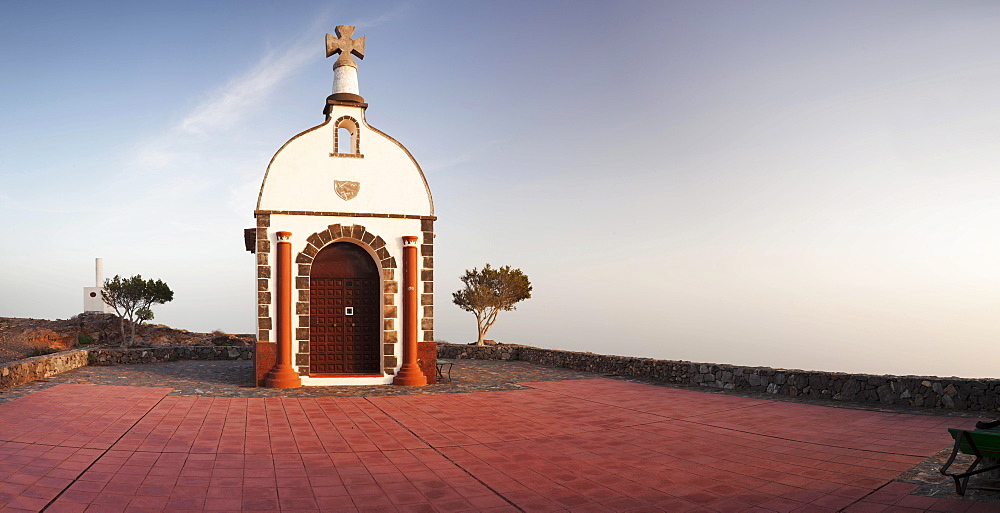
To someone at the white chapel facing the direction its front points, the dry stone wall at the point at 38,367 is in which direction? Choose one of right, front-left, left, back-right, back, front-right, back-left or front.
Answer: right

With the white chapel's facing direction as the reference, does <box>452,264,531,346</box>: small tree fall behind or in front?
behind

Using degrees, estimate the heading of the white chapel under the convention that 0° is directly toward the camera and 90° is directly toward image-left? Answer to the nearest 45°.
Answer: approximately 0°

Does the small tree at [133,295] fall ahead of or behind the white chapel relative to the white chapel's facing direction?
behind

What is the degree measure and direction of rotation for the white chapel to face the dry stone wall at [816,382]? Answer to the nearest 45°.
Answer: approximately 45° to its left

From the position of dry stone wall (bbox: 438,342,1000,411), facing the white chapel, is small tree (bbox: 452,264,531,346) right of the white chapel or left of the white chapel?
right

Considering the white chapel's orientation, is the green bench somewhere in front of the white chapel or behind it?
in front

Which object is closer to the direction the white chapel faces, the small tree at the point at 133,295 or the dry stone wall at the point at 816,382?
the dry stone wall

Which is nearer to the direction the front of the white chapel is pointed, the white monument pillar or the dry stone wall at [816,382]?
the dry stone wall

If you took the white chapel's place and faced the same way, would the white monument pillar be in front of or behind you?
behind
